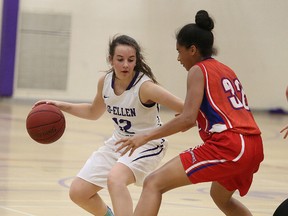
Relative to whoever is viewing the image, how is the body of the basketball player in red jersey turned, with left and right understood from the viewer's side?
facing away from the viewer and to the left of the viewer

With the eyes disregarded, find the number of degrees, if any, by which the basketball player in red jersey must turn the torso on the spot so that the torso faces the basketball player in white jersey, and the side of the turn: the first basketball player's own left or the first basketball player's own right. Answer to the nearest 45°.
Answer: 0° — they already face them

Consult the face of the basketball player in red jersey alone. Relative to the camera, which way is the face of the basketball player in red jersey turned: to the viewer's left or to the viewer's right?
to the viewer's left

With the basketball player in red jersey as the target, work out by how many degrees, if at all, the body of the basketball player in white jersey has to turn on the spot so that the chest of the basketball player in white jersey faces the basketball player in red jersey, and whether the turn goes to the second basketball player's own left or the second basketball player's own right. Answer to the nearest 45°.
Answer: approximately 90° to the second basketball player's own left

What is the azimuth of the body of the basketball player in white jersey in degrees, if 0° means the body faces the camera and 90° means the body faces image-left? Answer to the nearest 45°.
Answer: approximately 45°
